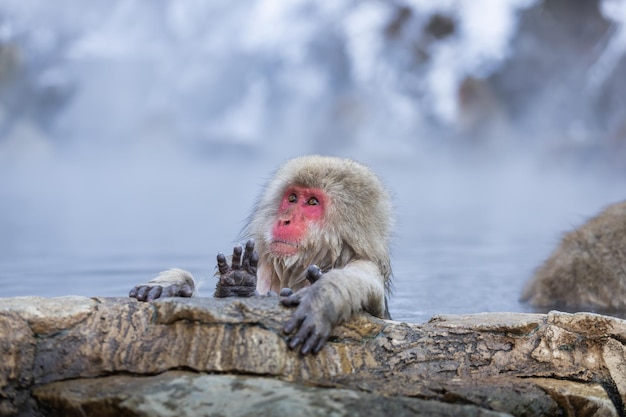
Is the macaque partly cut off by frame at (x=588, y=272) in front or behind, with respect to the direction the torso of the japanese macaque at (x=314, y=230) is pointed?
behind

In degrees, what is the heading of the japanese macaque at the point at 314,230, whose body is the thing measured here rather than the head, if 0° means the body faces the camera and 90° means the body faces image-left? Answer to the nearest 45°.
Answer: approximately 45°

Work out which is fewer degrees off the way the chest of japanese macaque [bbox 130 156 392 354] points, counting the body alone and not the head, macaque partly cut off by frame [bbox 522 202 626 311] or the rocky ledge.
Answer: the rocky ledge
